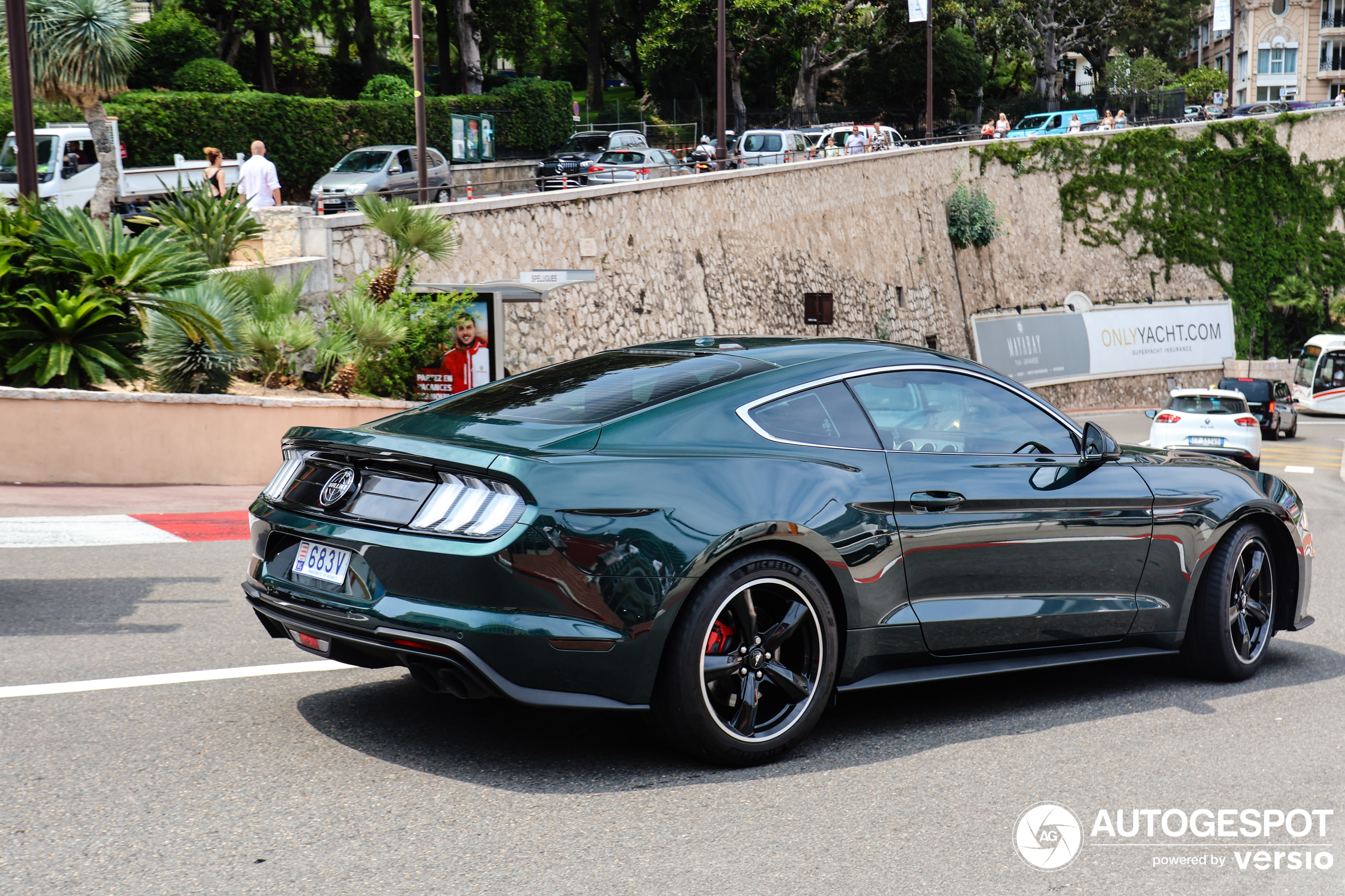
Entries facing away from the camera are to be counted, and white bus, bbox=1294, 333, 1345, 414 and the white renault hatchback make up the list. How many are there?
1

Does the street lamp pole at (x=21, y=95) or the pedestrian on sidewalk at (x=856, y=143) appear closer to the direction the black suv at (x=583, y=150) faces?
the street lamp pole

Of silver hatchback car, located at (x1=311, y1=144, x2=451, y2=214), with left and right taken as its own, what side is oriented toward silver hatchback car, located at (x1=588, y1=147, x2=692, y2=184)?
back

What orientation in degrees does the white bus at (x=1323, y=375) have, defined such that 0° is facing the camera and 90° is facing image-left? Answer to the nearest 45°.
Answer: approximately 45°

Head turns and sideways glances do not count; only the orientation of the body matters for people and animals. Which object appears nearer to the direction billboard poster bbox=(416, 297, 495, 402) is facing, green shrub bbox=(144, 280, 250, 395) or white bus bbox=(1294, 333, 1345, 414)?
the green shrub

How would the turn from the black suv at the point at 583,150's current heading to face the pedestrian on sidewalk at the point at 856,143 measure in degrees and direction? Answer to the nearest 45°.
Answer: approximately 135° to its left

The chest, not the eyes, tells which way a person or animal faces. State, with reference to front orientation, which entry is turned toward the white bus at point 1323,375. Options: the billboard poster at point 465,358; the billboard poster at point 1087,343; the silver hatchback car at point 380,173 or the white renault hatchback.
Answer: the white renault hatchback

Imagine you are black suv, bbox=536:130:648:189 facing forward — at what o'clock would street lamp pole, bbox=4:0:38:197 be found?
The street lamp pole is roughly at 11 o'clock from the black suv.

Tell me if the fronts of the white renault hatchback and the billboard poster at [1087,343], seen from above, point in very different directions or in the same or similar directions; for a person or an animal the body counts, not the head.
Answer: very different directions

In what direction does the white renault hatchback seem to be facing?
away from the camera

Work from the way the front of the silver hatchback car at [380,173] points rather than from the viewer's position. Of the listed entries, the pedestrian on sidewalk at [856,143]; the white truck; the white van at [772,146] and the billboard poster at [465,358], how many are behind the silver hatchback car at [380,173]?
2

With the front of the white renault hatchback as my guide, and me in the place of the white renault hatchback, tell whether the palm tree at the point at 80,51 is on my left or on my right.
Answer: on my left
